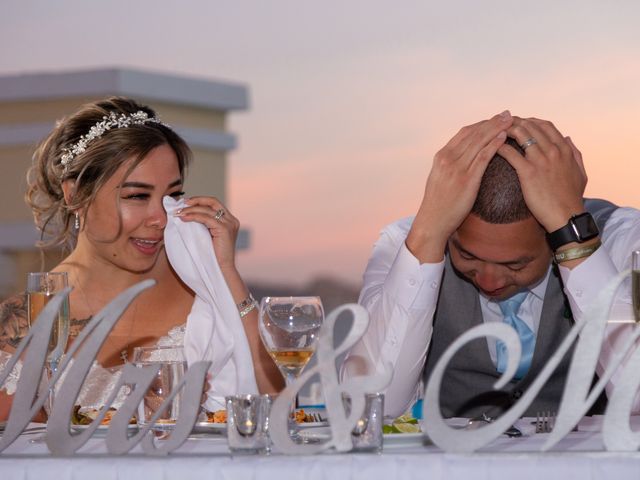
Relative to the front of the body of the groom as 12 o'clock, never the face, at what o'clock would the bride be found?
The bride is roughly at 4 o'clock from the groom.

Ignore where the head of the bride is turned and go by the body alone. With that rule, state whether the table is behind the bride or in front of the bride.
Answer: in front

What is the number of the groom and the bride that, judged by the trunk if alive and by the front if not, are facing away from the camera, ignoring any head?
0

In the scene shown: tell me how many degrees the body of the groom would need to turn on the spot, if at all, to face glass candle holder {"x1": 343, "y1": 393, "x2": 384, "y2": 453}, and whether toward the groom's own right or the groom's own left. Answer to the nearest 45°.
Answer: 0° — they already face it

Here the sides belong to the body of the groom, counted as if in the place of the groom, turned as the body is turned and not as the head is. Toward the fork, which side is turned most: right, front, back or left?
front

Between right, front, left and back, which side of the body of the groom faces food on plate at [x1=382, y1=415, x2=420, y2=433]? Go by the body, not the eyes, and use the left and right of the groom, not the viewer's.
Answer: front

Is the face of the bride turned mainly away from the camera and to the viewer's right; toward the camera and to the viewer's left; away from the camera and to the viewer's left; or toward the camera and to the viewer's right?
toward the camera and to the viewer's right

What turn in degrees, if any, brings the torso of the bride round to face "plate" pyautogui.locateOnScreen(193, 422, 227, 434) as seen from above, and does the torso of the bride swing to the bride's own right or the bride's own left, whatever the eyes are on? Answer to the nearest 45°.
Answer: approximately 45° to the bride's own right
